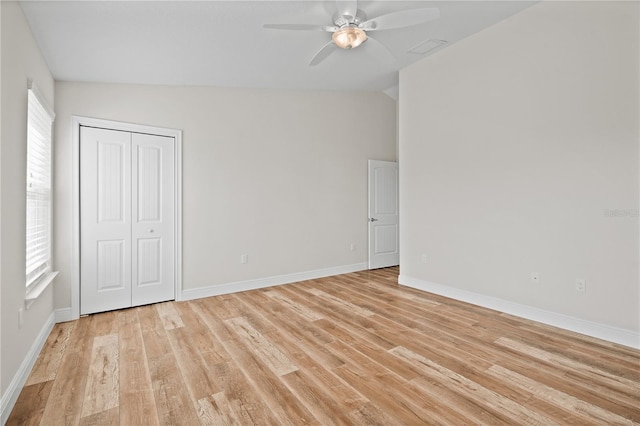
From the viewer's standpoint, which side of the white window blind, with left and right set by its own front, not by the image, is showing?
right

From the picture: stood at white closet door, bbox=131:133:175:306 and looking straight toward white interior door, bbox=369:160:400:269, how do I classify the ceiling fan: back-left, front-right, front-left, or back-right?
front-right

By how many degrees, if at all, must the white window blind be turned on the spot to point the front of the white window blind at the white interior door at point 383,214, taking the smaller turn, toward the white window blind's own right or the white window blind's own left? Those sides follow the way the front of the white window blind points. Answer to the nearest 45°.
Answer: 0° — it already faces it

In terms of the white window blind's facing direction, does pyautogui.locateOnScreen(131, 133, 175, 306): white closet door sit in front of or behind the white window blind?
in front

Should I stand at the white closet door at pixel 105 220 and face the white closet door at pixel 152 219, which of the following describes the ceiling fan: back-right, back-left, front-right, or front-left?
front-right

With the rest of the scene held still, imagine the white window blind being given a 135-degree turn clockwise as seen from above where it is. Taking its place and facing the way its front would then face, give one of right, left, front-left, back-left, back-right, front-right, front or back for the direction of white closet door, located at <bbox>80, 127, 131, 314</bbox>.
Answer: back

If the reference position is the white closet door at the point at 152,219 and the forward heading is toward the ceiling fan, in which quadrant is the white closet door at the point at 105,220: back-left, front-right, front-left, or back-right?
back-right

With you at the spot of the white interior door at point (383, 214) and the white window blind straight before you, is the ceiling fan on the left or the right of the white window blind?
left
